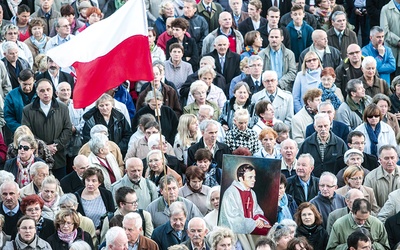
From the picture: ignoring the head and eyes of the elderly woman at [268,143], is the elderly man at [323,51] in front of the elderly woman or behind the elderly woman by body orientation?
behind

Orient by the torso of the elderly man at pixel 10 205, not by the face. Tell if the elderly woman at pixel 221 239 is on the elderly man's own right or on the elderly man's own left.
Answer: on the elderly man's own left

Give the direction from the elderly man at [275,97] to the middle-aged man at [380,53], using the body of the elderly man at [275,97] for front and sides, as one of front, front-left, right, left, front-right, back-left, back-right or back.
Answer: back-left

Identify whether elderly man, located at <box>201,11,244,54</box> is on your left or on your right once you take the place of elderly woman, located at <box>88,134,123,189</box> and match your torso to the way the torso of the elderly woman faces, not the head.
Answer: on your left

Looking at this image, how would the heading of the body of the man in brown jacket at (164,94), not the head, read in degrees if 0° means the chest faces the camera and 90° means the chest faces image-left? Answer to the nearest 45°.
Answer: approximately 0°

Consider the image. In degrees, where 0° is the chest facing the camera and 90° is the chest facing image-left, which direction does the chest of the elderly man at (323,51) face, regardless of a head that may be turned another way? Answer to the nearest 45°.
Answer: approximately 315°

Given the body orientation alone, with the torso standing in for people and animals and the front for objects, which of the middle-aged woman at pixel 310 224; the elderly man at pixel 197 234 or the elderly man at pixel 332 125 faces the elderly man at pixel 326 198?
the elderly man at pixel 332 125
